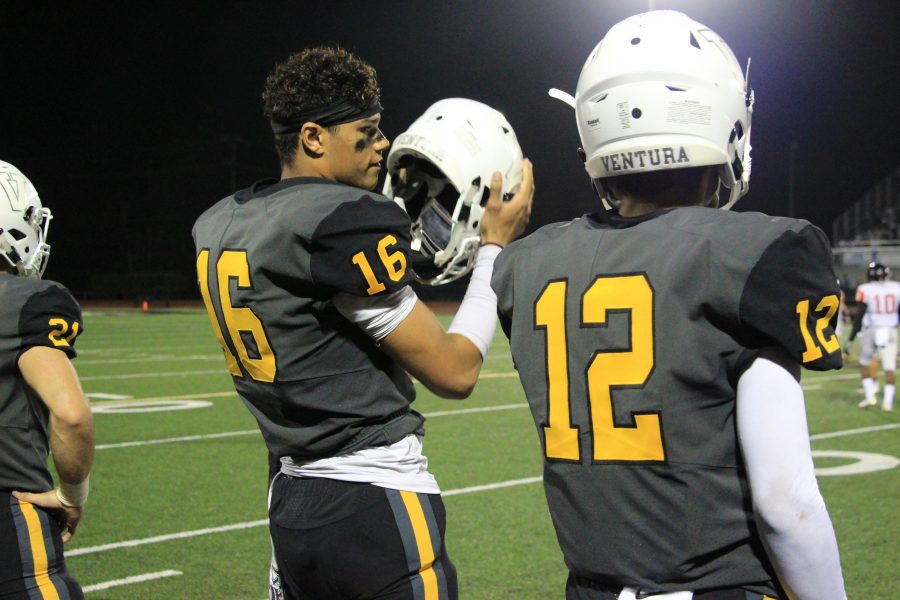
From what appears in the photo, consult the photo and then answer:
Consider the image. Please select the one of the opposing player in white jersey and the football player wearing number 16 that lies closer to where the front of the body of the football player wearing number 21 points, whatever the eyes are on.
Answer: the opposing player in white jersey

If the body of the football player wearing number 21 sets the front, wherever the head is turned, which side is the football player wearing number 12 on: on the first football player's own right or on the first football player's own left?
on the first football player's own right

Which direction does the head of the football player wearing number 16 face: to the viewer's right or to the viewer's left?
to the viewer's right

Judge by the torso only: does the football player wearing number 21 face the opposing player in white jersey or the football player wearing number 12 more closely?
the opposing player in white jersey

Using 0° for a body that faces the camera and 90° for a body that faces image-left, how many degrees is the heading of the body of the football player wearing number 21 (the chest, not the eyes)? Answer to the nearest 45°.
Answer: approximately 225°

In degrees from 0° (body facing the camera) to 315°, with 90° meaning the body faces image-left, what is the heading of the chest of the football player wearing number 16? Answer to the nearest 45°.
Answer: approximately 225°

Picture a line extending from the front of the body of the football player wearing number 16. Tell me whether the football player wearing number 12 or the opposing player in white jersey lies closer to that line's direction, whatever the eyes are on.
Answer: the opposing player in white jersey

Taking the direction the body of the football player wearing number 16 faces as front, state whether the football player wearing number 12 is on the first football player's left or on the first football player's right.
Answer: on the first football player's right

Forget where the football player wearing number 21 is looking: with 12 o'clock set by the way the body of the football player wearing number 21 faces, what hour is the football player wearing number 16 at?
The football player wearing number 16 is roughly at 3 o'clock from the football player wearing number 21.

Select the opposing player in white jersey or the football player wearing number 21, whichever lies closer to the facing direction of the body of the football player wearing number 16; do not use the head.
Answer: the opposing player in white jersey
